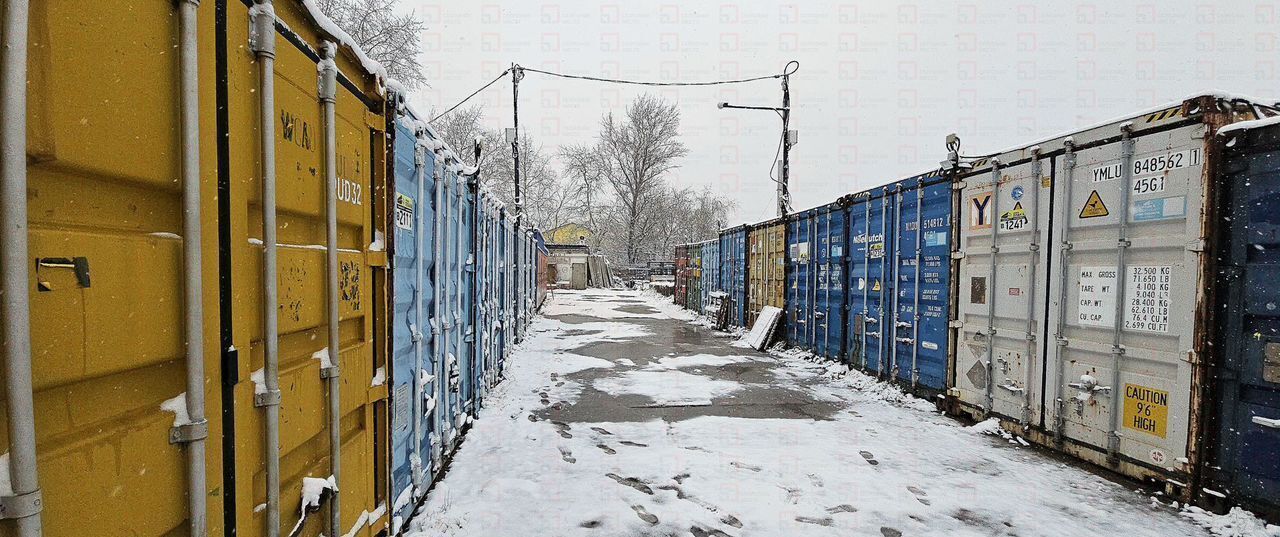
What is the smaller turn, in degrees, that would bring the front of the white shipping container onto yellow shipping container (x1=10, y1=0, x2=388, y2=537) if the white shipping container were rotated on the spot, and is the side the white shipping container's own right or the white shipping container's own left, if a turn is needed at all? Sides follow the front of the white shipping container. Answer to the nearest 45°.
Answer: approximately 45° to the white shipping container's own left

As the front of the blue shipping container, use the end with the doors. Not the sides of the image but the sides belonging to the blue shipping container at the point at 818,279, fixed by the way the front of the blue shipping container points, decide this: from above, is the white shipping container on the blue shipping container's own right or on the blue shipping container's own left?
on the blue shipping container's own left

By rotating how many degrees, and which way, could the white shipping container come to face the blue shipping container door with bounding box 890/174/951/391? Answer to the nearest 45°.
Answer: approximately 90° to its right

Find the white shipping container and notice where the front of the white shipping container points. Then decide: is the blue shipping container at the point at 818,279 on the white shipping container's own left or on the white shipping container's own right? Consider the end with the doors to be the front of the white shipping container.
on the white shipping container's own right

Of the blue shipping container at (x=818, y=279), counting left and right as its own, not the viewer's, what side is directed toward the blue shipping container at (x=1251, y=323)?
left

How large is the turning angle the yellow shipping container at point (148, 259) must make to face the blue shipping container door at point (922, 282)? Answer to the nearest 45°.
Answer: approximately 45° to its left

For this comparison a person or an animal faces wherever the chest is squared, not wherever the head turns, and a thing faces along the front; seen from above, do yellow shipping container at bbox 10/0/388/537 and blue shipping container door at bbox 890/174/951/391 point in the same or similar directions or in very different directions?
very different directions

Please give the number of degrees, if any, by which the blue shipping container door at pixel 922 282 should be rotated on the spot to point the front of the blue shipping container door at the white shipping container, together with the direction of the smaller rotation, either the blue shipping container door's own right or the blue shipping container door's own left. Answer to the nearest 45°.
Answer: approximately 90° to the blue shipping container door's own left

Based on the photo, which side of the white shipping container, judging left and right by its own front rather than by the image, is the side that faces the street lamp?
right

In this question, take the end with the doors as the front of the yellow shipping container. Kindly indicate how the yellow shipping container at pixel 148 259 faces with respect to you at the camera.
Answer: facing the viewer and to the right of the viewer
